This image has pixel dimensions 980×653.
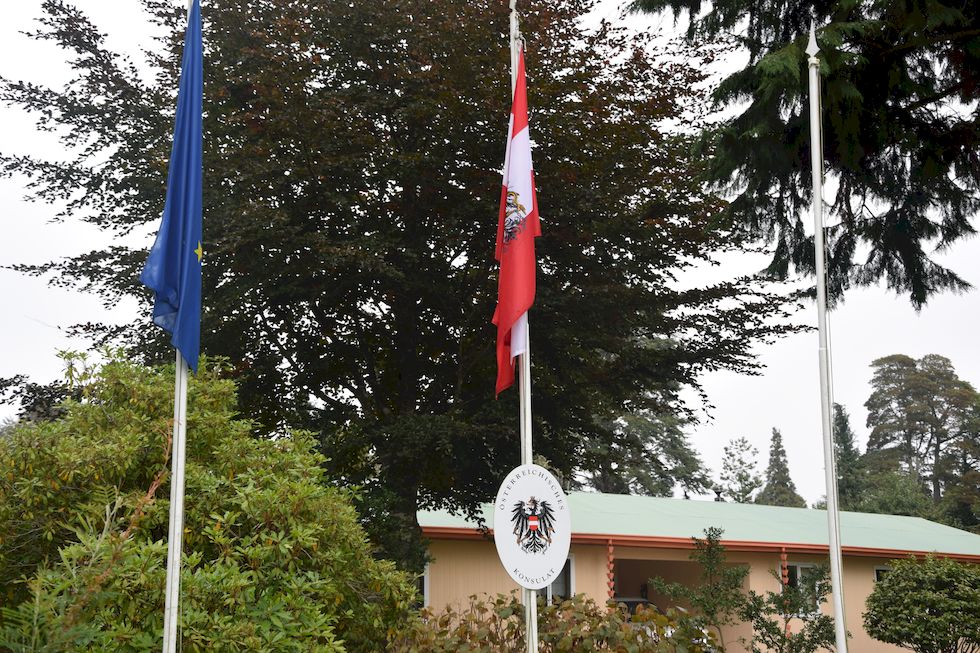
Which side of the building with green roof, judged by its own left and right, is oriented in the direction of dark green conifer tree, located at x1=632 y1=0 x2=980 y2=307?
front

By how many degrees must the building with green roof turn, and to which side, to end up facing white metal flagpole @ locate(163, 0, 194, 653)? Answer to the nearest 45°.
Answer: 0° — it already faces it

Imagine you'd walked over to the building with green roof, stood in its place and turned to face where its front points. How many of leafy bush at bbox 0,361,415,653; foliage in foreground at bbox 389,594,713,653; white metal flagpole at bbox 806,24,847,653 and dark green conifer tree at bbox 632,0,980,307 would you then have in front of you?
4

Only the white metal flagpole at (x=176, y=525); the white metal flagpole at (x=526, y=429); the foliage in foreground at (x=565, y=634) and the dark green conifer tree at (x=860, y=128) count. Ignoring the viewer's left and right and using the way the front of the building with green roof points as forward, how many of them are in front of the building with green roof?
4

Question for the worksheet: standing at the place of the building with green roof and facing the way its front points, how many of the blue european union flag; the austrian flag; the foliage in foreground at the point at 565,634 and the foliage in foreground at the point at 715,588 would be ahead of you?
4

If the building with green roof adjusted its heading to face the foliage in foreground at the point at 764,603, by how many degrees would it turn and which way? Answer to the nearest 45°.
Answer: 0° — it already faces it

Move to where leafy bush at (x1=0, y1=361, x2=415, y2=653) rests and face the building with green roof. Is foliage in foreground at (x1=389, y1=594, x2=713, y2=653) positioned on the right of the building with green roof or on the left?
right

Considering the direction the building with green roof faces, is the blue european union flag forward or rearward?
forward

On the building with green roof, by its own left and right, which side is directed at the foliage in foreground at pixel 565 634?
front

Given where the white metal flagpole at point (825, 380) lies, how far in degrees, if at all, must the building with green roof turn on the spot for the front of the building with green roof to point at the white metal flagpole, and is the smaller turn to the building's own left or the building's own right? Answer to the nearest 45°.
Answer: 0° — it already faces it

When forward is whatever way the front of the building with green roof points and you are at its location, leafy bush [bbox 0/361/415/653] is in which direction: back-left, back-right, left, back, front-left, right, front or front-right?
front

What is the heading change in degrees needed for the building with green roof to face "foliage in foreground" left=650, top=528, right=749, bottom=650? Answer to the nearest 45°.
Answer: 0° — it already faces it

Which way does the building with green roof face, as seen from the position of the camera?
facing the viewer
